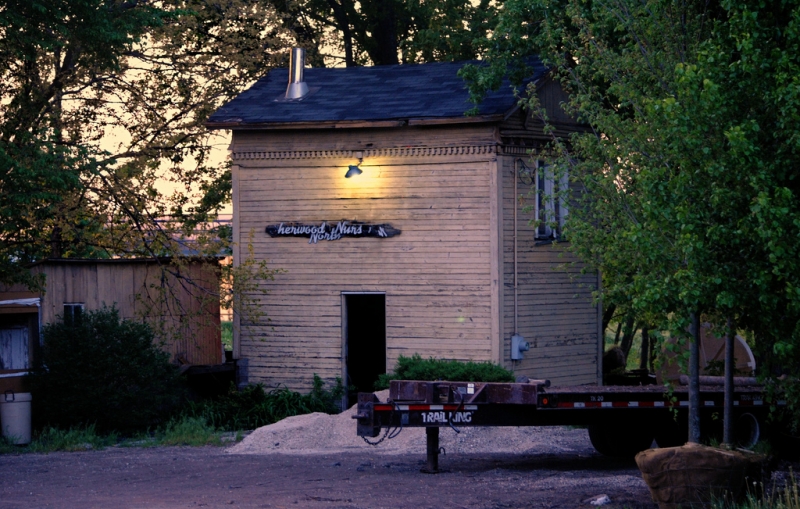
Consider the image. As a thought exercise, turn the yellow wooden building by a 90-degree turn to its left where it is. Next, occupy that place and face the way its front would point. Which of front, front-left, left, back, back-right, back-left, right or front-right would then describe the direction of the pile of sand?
right

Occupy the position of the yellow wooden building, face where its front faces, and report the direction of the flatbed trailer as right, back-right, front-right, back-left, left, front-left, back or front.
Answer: front

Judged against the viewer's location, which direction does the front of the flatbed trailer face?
facing to the left of the viewer

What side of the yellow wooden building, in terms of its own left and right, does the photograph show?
front

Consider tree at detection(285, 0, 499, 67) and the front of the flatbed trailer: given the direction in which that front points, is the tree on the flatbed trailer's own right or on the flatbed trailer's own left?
on the flatbed trailer's own right

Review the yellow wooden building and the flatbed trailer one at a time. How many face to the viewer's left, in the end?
1

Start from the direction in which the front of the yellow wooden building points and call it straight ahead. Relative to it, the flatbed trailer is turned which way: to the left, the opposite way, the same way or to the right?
to the right

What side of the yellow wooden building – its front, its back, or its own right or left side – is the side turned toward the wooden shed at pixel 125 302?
right

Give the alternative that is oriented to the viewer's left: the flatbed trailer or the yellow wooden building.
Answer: the flatbed trailer

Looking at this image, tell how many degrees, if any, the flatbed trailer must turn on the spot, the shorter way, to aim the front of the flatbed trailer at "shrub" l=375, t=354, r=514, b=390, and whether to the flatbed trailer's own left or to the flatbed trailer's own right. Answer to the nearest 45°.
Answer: approximately 90° to the flatbed trailer's own right

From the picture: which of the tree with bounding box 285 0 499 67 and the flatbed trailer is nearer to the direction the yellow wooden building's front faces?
the flatbed trailer

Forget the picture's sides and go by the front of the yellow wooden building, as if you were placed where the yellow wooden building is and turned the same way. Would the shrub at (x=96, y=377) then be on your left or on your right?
on your right

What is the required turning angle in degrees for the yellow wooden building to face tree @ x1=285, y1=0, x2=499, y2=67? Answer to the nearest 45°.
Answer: approximately 180°

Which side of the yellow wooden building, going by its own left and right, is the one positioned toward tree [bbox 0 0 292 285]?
right

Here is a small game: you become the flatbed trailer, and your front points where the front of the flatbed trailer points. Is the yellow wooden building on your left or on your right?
on your right

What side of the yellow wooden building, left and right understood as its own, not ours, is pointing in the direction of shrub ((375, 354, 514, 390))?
front
